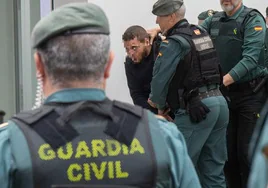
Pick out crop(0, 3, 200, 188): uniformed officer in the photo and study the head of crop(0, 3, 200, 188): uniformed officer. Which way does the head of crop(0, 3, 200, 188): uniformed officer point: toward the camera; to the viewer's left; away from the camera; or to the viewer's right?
away from the camera

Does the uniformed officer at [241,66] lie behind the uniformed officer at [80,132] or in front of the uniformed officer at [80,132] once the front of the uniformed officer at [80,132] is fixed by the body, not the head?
in front

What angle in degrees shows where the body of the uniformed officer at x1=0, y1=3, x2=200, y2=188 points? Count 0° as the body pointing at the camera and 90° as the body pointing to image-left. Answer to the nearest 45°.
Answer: approximately 180°

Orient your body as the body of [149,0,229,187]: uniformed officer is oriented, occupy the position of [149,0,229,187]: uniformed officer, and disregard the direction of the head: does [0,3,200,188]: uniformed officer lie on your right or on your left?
on your left

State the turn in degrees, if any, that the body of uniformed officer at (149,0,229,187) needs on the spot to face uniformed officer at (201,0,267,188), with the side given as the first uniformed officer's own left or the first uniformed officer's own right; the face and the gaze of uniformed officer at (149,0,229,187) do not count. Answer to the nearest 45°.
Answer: approximately 90° to the first uniformed officer's own right

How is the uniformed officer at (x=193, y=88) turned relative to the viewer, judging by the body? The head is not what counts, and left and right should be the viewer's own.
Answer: facing away from the viewer and to the left of the viewer

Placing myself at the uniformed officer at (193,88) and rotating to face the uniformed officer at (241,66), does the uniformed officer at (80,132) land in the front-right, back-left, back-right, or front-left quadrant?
back-right

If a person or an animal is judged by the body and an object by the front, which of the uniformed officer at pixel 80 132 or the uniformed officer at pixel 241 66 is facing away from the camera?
the uniformed officer at pixel 80 132

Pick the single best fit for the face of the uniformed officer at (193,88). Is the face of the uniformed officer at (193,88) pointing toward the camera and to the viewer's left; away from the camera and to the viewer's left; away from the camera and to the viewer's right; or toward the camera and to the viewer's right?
away from the camera and to the viewer's left

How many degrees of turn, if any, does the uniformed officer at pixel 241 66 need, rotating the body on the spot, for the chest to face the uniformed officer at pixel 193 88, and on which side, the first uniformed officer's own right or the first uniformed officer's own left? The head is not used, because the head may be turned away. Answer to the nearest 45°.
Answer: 0° — they already face them

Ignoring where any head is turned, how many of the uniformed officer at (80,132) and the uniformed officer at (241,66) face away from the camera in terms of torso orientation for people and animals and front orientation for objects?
1

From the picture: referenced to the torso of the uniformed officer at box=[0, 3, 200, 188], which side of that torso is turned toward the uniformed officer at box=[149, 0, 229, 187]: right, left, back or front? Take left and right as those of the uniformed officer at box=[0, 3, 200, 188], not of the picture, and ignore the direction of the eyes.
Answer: front

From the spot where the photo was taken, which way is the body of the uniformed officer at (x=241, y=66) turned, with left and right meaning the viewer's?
facing the viewer and to the left of the viewer
